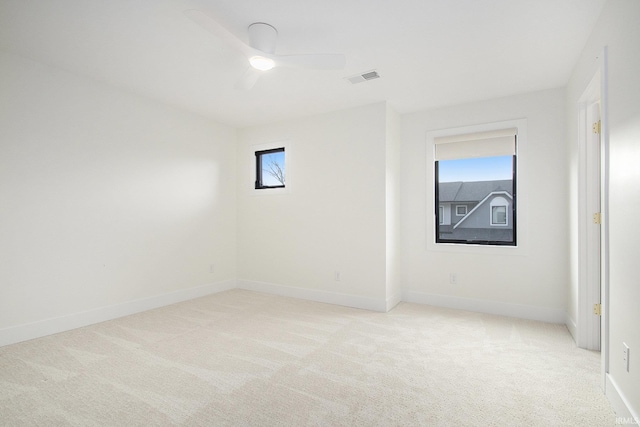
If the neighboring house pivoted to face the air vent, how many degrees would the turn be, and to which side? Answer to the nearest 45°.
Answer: approximately 45° to its right

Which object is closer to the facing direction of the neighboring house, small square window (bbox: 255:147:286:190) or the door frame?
the door frame

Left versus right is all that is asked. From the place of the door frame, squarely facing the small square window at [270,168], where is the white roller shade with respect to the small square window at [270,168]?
right

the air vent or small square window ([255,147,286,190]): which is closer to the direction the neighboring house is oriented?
the air vent

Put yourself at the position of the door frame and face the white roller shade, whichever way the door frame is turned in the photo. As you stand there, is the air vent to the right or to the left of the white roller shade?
left

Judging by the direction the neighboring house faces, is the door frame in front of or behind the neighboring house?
in front

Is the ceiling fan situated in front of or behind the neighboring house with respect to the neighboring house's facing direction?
in front

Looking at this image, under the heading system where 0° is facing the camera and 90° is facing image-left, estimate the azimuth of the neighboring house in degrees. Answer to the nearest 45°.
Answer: approximately 0°
